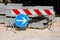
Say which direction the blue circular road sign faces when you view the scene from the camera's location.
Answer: facing the viewer
